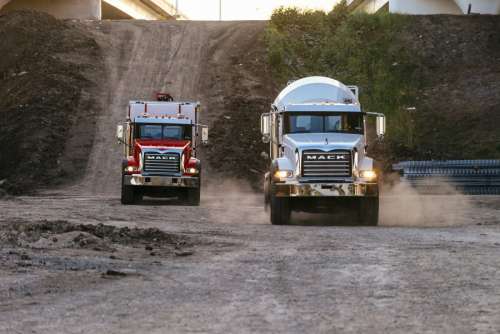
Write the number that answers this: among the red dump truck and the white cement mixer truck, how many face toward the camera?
2

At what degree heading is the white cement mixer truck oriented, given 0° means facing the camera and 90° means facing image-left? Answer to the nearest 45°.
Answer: approximately 0°

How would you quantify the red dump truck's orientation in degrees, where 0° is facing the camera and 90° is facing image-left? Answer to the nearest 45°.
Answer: approximately 0°

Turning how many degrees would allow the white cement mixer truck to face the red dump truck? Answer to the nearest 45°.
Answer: approximately 135° to its right
